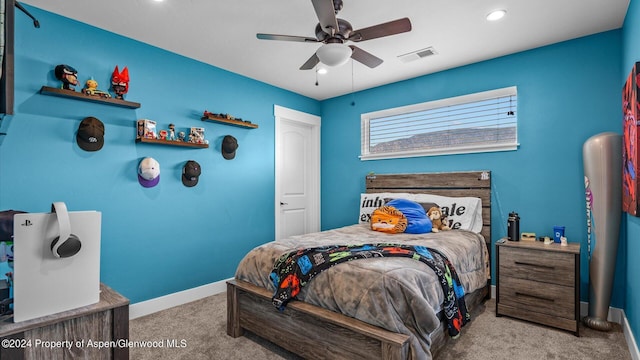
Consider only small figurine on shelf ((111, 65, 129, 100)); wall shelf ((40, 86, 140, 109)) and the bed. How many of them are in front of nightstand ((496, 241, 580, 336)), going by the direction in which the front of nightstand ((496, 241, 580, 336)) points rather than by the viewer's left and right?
3

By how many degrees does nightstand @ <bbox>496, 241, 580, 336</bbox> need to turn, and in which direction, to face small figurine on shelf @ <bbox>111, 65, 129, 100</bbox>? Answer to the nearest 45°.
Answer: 0° — it already faces it

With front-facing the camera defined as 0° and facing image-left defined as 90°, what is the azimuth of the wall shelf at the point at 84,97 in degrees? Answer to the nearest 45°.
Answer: approximately 315°

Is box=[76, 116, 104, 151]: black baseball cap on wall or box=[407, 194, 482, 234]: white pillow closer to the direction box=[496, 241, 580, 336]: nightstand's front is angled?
the black baseball cap on wall

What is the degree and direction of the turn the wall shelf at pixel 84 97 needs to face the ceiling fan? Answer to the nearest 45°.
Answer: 0° — it already faces it

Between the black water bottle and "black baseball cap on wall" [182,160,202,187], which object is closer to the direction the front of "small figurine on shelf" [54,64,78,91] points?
the black water bottle

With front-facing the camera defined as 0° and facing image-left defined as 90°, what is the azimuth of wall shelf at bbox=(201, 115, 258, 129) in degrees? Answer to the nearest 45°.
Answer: approximately 315°
